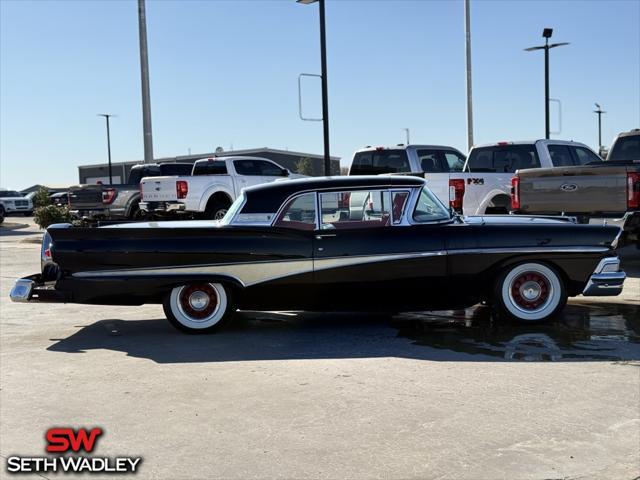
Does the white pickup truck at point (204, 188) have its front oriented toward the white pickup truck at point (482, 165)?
no

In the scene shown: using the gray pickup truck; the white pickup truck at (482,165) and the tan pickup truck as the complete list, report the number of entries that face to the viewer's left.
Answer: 0

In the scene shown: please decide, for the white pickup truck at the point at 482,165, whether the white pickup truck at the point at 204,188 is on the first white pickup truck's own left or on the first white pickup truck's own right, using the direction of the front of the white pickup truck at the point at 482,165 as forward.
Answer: on the first white pickup truck's own left

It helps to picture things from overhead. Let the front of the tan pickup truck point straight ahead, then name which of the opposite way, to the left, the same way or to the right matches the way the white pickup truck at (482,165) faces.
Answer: the same way

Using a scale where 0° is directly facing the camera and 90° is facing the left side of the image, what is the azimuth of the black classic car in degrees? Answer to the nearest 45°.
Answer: approximately 270°

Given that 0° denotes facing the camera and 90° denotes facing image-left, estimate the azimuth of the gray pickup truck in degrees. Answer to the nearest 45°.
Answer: approximately 225°

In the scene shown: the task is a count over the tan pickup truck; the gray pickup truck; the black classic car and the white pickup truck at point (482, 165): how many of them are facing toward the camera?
0

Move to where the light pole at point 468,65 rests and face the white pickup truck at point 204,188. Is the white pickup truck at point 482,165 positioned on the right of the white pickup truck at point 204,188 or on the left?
left

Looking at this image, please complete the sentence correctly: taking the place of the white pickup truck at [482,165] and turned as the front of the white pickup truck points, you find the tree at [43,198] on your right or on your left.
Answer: on your left

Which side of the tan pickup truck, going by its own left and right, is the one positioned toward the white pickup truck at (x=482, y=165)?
left

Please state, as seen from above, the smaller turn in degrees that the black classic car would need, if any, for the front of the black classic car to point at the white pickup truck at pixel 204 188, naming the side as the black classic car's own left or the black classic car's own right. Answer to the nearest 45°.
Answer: approximately 90° to the black classic car's own left

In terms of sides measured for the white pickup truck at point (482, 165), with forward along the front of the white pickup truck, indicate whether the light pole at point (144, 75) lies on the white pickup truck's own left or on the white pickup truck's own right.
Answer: on the white pickup truck's own left

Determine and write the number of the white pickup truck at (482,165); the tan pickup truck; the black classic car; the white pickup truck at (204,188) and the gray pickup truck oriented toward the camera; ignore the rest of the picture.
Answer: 0

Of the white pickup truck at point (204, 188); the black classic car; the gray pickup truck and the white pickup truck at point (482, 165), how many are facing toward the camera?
0

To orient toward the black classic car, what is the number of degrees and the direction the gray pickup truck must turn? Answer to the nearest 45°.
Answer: approximately 135° to its right

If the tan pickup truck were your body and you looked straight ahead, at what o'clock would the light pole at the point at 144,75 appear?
The light pole is roughly at 9 o'clock from the tan pickup truck.

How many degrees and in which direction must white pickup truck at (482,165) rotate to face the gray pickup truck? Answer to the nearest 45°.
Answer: approximately 90° to its left

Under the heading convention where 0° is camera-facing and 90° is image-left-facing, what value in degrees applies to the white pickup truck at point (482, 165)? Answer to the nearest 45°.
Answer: approximately 225°

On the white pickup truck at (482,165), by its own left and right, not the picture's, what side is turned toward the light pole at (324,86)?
left
